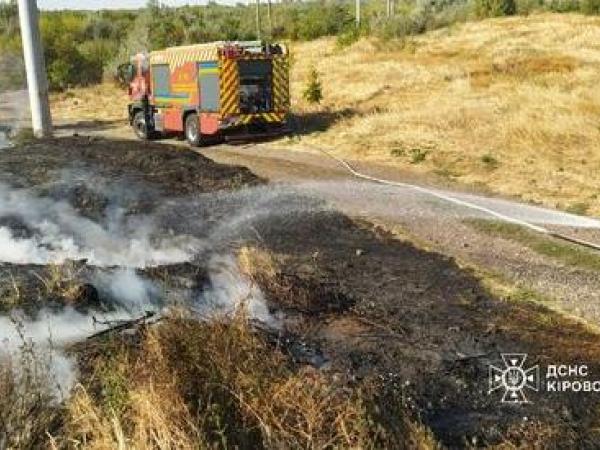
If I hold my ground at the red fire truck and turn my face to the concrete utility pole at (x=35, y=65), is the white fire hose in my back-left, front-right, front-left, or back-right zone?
back-left

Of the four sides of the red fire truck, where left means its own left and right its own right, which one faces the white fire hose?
back

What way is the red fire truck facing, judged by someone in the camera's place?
facing away from the viewer and to the left of the viewer

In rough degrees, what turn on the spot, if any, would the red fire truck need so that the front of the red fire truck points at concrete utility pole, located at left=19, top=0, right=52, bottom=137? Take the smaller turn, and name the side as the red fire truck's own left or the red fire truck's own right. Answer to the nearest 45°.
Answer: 0° — it already faces it

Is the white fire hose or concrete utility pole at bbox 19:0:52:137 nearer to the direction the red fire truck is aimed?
the concrete utility pole
